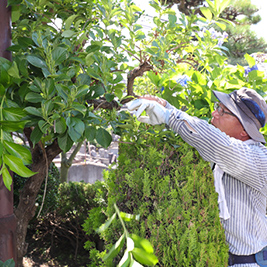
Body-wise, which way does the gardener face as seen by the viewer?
to the viewer's left

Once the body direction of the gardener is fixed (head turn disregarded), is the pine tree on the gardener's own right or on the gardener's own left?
on the gardener's own right

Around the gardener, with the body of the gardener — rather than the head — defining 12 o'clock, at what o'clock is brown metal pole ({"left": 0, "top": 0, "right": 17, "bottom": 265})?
The brown metal pole is roughly at 11 o'clock from the gardener.
